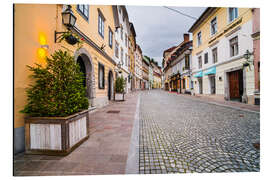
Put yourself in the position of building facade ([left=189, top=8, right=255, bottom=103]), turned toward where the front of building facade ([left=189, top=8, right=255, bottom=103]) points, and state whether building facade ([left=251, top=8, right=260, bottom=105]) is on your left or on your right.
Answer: on your left

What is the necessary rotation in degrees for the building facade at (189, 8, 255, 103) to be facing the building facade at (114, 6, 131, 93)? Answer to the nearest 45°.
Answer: approximately 45° to its right

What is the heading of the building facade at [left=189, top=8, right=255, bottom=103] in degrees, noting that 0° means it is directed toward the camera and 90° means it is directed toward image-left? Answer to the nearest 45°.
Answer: approximately 45°

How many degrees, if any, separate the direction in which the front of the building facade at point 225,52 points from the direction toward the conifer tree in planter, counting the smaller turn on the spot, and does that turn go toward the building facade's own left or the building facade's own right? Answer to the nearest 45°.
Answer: approximately 45° to the building facade's own left

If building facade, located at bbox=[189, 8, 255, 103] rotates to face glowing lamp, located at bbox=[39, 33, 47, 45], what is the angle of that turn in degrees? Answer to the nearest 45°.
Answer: approximately 45° to its left

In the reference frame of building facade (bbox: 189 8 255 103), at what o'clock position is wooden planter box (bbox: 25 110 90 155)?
The wooden planter box is roughly at 11 o'clock from the building facade.
